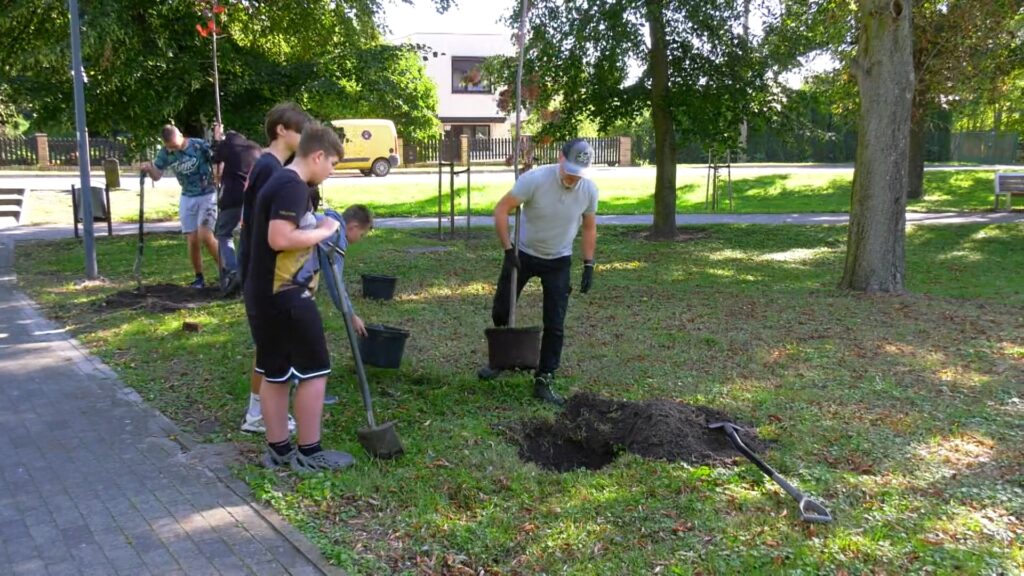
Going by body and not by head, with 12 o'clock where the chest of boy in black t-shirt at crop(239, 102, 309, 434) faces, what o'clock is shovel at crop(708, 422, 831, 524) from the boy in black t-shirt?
The shovel is roughly at 1 o'clock from the boy in black t-shirt.

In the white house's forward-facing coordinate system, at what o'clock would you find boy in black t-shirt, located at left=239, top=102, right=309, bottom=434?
The boy in black t-shirt is roughly at 12 o'clock from the white house.

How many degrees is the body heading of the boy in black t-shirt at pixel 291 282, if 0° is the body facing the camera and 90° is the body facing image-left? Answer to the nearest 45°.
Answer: approximately 270°

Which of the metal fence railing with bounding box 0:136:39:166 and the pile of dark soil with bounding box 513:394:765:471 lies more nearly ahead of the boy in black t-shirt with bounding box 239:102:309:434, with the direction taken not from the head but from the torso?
the pile of dark soil

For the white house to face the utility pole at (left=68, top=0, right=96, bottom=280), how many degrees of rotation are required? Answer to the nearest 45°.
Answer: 0° — it already faces it

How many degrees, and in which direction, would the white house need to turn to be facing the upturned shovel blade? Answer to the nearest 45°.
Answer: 0° — it already faces it

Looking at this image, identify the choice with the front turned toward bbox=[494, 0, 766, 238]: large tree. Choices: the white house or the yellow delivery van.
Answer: the white house

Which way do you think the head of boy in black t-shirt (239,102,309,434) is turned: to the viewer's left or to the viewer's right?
to the viewer's right

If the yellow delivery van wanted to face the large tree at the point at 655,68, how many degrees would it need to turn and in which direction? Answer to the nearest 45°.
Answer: approximately 90° to its left

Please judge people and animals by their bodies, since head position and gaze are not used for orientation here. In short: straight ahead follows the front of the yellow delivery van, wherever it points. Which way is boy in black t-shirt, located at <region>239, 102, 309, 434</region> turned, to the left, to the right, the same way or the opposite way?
the opposite way

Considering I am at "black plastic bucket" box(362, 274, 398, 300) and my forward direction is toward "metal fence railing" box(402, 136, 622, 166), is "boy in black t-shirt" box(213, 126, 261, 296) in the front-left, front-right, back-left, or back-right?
front-left
